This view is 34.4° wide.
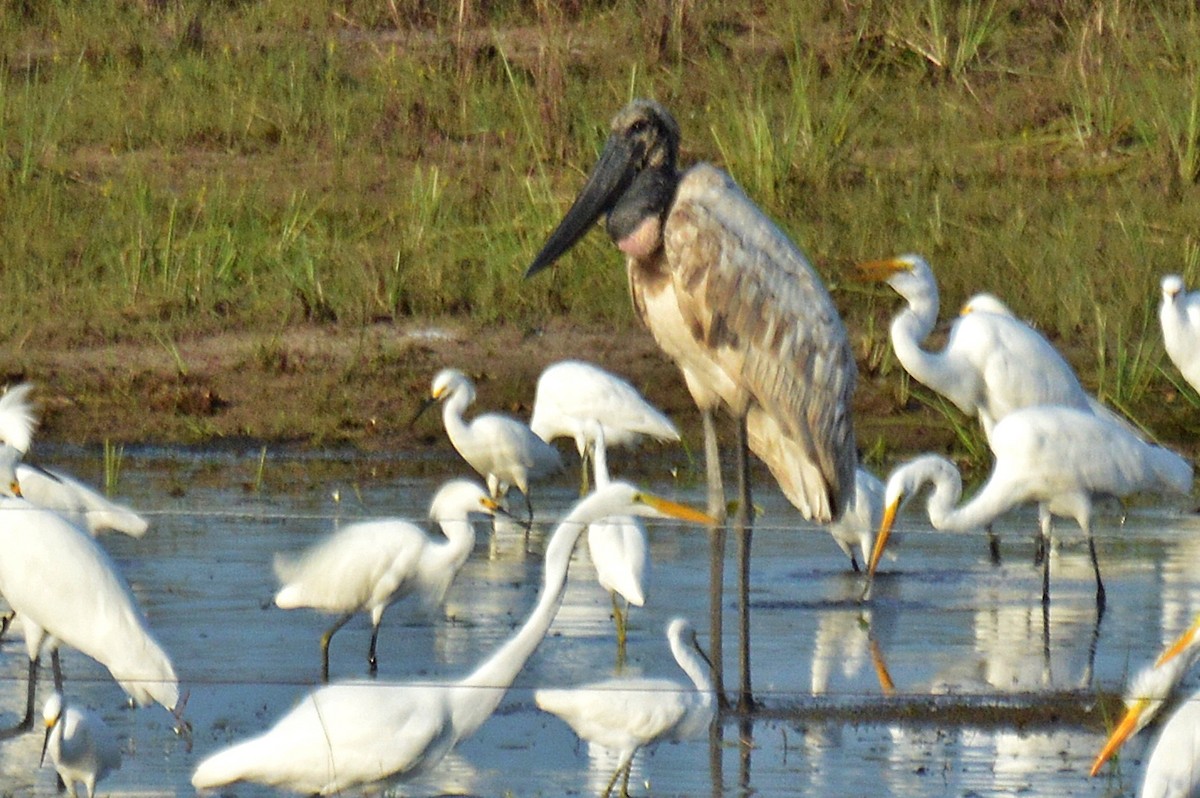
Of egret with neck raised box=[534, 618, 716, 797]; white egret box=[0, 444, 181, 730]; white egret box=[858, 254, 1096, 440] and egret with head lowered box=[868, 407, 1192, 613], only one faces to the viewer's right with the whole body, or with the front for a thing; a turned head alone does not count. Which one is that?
egret with neck raised box=[534, 618, 716, 797]

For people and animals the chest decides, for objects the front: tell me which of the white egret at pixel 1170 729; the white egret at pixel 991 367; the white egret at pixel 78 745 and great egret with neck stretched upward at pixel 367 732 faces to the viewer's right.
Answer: the great egret with neck stretched upward

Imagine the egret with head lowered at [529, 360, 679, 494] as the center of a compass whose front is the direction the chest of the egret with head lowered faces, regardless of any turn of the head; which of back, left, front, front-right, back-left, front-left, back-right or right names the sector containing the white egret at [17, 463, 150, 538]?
front-left

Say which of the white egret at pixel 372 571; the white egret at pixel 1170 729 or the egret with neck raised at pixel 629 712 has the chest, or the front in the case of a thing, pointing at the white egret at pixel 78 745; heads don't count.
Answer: the white egret at pixel 1170 729

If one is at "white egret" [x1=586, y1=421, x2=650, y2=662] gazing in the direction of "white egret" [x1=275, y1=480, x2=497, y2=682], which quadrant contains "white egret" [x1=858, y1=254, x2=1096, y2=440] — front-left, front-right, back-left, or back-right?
back-right

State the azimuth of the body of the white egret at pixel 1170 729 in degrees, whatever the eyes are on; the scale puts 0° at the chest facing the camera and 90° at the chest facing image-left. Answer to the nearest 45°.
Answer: approximately 90°

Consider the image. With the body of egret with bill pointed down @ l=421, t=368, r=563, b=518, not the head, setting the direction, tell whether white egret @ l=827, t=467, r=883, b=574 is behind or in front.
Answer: behind

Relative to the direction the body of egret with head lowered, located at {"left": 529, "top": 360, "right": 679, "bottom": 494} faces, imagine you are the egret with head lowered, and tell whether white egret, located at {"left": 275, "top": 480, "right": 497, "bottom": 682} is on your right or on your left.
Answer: on your left

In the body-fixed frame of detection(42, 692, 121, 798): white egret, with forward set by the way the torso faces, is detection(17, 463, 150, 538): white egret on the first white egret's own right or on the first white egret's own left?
on the first white egret's own right

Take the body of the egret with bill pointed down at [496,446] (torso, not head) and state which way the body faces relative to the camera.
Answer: to the viewer's left

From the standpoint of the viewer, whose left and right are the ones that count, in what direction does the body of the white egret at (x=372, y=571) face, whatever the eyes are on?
facing to the right of the viewer

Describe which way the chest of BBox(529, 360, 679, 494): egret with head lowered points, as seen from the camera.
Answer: to the viewer's left

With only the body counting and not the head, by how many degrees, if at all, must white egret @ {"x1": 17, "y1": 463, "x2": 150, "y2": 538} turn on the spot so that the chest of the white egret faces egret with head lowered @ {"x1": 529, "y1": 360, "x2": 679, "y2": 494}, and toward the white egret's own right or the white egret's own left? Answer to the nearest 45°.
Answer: approximately 135° to the white egret's own right

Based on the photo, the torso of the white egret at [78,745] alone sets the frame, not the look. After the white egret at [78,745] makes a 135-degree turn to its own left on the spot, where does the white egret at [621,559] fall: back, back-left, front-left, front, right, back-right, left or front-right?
front-left

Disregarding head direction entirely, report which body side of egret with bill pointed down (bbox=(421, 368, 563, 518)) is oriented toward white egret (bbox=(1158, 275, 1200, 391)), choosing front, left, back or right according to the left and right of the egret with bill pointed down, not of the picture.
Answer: back

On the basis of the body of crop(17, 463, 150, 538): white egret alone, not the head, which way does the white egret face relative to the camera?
to the viewer's left
